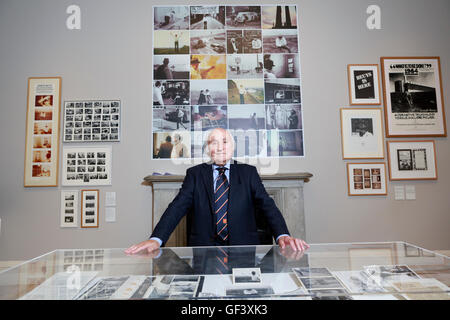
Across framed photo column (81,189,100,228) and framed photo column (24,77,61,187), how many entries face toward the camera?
2

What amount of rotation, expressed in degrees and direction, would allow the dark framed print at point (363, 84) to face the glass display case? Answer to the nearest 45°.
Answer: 0° — it already faces it

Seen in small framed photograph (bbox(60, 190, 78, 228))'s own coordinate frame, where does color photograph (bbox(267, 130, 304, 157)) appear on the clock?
The color photograph is roughly at 10 o'clock from the small framed photograph.

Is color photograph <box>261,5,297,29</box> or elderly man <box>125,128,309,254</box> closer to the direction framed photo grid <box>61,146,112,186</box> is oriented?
the elderly man

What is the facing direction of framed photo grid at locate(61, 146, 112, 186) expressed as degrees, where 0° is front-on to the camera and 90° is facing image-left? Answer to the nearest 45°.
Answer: approximately 0°

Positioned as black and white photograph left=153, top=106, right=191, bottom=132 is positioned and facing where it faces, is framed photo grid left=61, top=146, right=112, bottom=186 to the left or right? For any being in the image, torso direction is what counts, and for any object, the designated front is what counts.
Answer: on its right
